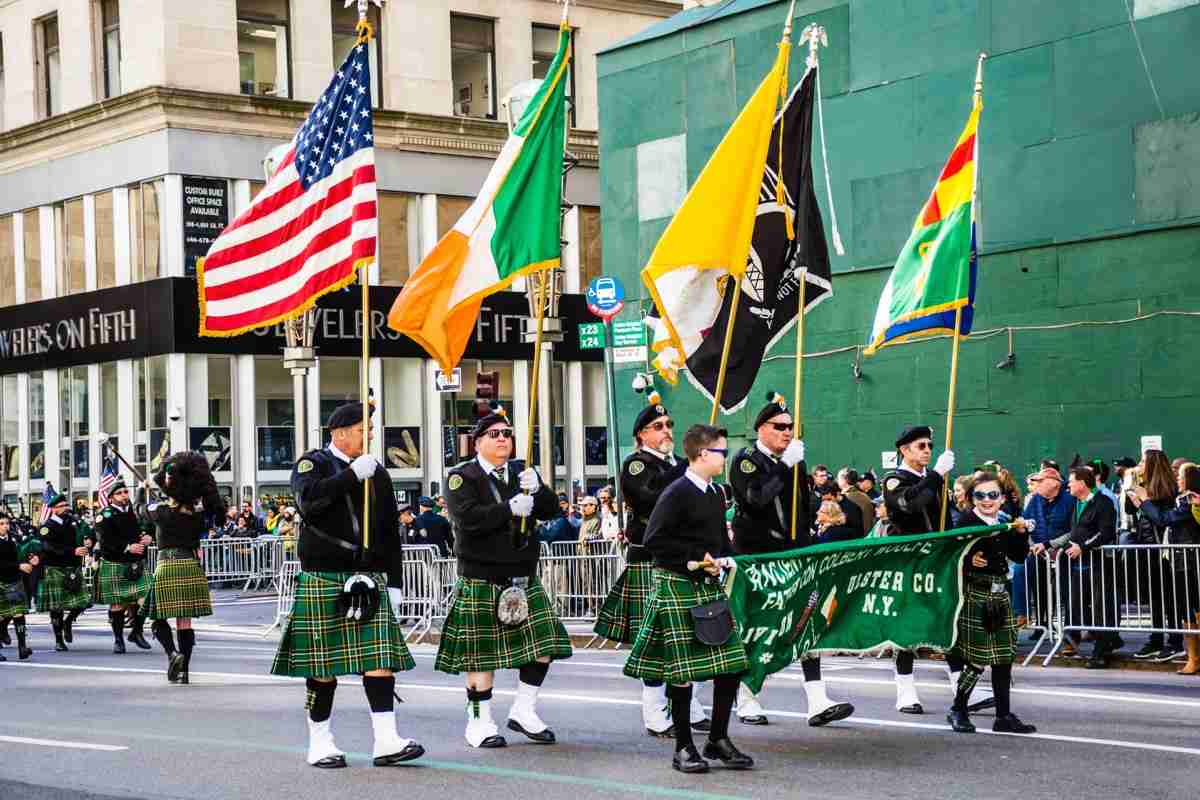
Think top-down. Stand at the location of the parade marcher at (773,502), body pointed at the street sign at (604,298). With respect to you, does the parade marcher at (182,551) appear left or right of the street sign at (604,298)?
left

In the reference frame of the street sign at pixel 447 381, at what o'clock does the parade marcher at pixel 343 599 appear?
The parade marcher is roughly at 12 o'clock from the street sign.

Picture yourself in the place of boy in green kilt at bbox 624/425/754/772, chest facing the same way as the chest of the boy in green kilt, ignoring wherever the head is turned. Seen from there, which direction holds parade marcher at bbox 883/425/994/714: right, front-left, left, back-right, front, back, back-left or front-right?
left

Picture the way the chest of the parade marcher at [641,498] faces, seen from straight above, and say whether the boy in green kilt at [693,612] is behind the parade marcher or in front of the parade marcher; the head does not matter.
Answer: in front

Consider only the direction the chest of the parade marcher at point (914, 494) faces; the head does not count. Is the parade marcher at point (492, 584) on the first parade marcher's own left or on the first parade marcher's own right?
on the first parade marcher's own right
